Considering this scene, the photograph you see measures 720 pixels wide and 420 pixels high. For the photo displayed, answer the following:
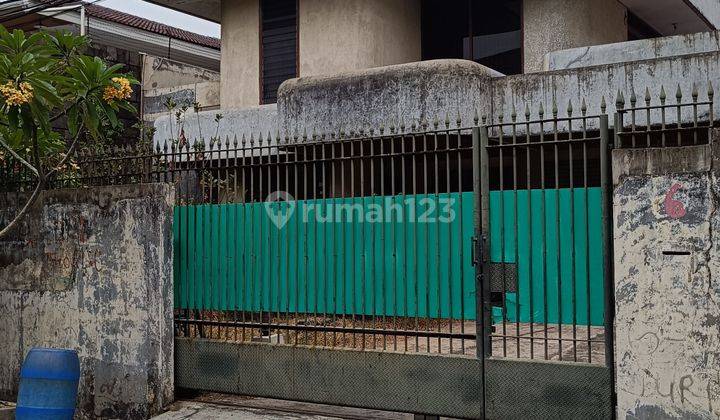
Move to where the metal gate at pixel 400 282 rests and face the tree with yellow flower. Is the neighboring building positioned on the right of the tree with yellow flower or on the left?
right

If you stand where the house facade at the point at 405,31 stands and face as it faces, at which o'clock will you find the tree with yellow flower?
The tree with yellow flower is roughly at 1 o'clock from the house facade.

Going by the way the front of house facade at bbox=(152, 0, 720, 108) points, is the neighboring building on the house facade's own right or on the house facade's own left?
on the house facade's own right

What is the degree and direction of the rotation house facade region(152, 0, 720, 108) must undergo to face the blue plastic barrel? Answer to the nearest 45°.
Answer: approximately 45° to its right

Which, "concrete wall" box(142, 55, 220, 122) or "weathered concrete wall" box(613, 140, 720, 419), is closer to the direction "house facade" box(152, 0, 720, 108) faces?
the weathered concrete wall

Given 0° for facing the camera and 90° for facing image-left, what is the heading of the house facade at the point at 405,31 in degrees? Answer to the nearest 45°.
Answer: approximately 0°

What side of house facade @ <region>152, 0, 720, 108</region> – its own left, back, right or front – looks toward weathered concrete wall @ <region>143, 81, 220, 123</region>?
right
